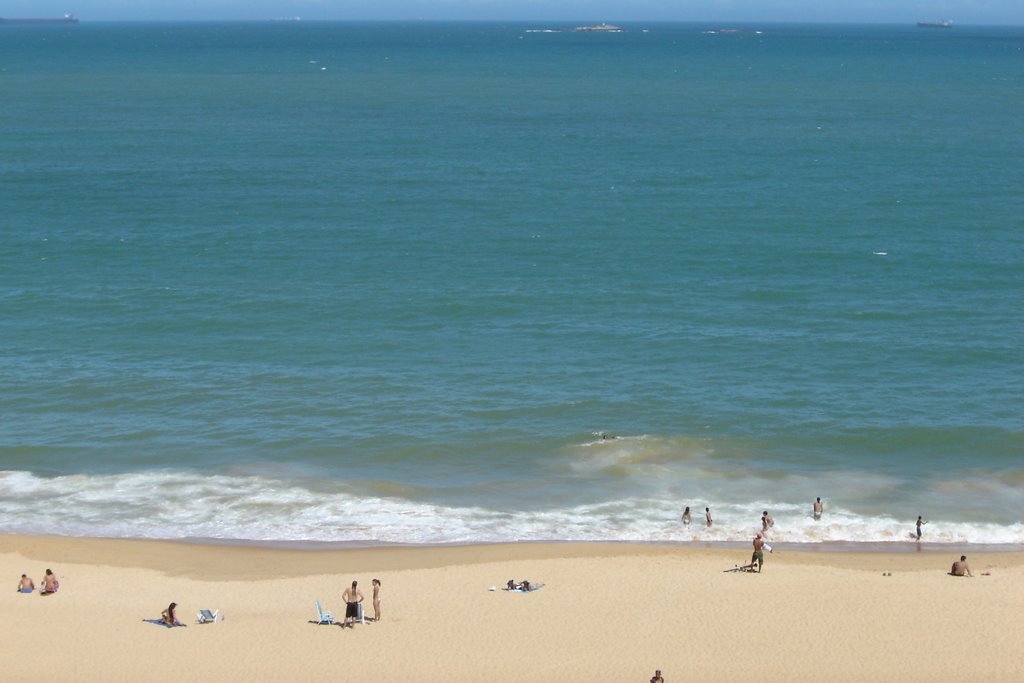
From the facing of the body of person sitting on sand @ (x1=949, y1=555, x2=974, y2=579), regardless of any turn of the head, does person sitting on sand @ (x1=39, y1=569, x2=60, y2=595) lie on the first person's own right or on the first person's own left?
on the first person's own left

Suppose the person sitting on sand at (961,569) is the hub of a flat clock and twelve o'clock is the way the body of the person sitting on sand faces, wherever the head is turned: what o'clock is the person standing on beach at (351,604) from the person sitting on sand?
The person standing on beach is roughly at 8 o'clock from the person sitting on sand.

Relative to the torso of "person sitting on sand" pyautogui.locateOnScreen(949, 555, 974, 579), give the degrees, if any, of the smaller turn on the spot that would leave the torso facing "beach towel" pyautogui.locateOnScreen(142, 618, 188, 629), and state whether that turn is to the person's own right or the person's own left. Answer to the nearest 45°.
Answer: approximately 135° to the person's own left

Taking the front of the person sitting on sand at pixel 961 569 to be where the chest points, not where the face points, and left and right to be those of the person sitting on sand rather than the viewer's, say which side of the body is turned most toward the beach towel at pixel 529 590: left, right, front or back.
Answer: left

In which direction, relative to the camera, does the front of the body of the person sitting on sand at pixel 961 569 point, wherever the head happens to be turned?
away from the camera

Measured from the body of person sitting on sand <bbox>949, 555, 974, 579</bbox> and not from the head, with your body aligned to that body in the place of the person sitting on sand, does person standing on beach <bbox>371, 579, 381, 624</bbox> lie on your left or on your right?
on your left

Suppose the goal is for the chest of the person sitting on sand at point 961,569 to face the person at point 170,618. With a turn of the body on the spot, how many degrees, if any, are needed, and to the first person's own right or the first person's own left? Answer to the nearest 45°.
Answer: approximately 135° to the first person's own left

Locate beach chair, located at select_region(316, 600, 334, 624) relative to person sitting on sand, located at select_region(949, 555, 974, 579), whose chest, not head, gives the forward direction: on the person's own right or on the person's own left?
on the person's own left

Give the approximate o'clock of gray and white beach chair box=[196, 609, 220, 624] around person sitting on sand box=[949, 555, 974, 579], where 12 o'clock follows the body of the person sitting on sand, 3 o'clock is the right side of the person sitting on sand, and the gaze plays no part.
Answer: The gray and white beach chair is roughly at 8 o'clock from the person sitting on sand.
